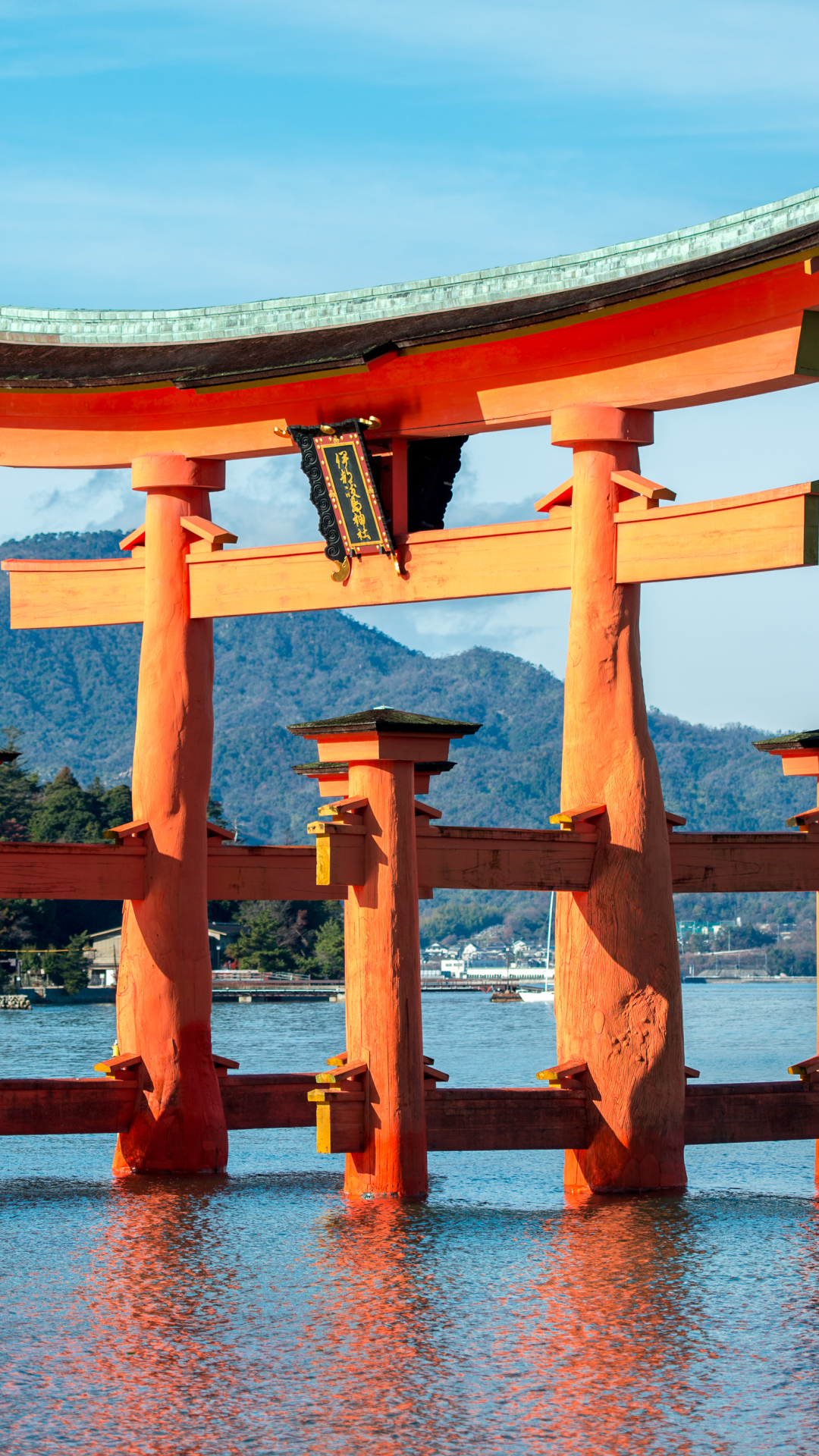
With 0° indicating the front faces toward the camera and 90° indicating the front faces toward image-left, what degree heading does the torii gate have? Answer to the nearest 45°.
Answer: approximately 45°
